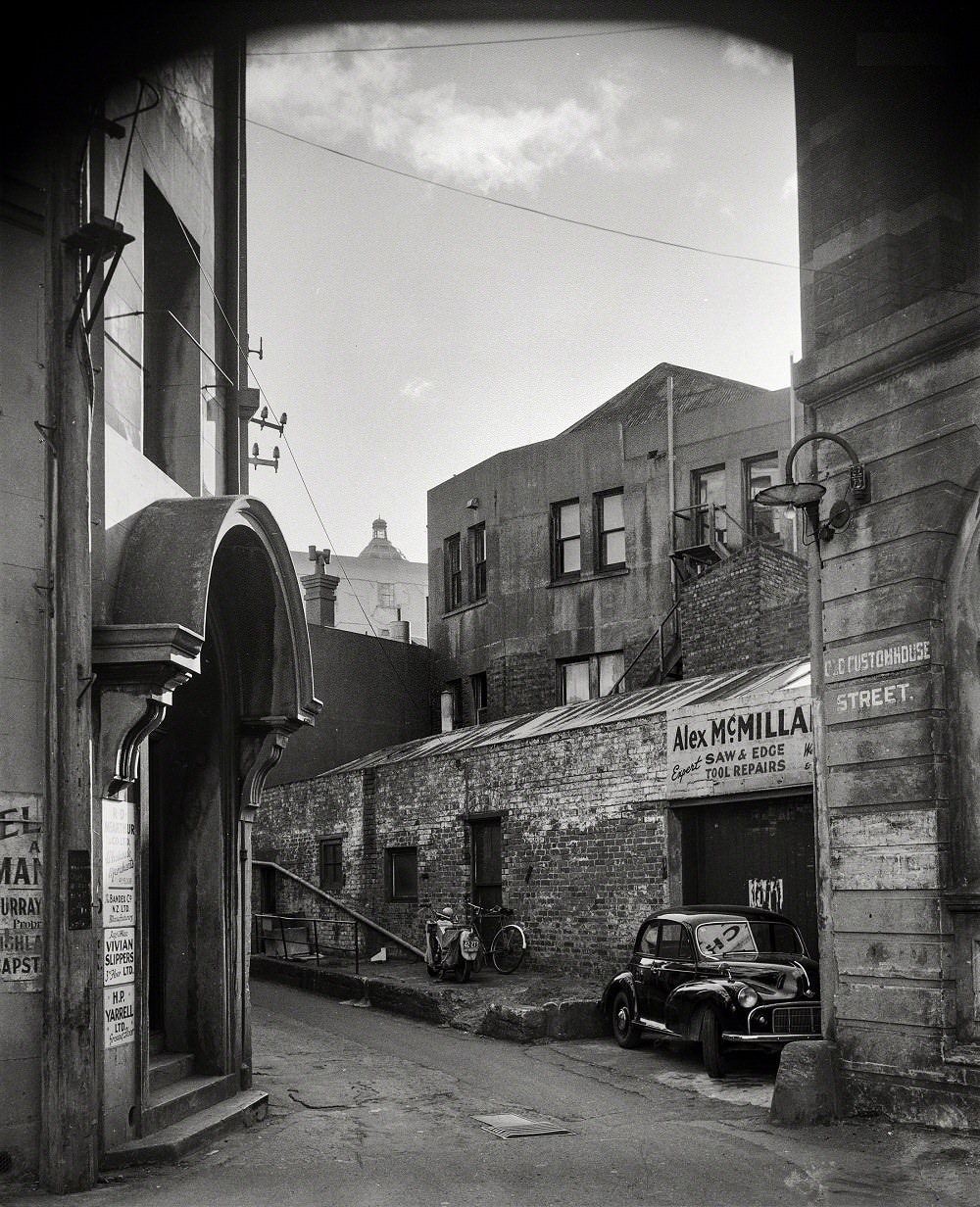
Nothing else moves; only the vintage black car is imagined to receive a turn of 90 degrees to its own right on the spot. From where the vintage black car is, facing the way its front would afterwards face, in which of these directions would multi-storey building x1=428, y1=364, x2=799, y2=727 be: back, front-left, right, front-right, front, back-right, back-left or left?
back-right

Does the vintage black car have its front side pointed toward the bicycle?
no

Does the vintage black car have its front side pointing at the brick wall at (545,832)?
no

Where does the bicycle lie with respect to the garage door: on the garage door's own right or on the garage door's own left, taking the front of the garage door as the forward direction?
on the garage door's own right

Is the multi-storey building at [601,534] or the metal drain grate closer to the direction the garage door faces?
the metal drain grate

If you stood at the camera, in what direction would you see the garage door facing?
facing the viewer and to the left of the viewer

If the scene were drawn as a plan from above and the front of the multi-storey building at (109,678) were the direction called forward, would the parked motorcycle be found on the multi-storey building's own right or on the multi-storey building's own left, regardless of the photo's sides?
on the multi-storey building's own left

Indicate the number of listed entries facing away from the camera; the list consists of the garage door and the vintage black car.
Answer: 0

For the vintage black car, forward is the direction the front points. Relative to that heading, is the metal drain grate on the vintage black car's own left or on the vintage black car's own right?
on the vintage black car's own right

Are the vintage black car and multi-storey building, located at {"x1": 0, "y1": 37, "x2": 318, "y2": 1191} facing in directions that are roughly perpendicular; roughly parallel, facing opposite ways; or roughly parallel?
roughly parallel

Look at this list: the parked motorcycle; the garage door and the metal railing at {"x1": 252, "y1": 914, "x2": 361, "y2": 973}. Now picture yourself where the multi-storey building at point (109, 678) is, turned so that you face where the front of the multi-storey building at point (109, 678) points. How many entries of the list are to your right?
0

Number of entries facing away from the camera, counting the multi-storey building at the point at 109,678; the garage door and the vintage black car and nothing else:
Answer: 0

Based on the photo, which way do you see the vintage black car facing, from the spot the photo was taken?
facing the viewer and to the right of the viewer

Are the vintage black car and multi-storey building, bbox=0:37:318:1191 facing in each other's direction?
no

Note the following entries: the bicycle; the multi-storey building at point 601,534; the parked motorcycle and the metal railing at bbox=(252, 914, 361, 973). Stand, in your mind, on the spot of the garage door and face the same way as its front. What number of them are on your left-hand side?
0

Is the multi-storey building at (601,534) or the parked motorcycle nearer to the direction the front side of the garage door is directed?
the parked motorcycle

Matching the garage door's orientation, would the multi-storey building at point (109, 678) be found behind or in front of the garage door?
in front

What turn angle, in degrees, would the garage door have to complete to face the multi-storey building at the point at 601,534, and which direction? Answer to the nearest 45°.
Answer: approximately 135° to its right
